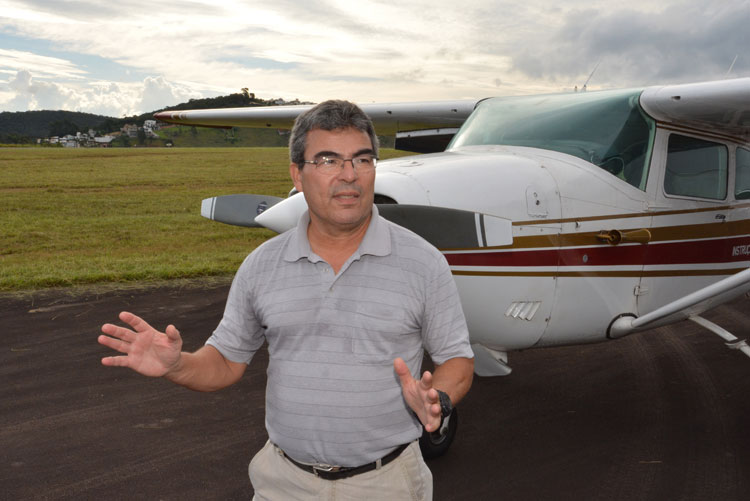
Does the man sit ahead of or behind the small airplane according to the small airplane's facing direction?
ahead

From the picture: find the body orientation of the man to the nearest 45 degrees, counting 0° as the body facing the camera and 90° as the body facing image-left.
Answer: approximately 0°

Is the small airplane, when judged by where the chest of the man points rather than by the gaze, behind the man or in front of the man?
behind
